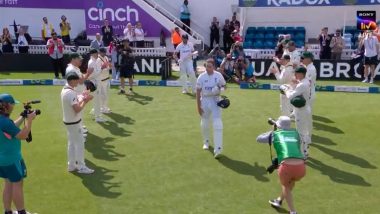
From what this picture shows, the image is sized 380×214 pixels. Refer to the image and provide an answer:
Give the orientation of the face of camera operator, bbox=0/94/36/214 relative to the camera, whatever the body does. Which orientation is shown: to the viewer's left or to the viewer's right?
to the viewer's right

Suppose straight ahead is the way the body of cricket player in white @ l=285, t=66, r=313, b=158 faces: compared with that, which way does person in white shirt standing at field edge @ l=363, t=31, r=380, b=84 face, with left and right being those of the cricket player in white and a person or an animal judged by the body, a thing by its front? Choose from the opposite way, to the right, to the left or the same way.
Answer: to the left

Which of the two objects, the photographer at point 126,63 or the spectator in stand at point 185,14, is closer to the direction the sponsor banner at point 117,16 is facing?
the photographer

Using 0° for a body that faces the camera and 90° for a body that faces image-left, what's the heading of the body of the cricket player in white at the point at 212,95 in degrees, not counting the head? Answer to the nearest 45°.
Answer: approximately 0°

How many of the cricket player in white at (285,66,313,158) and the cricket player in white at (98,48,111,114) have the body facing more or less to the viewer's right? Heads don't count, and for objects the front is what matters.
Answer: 1

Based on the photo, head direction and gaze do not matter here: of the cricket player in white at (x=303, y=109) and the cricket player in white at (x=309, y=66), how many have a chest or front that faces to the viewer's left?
2

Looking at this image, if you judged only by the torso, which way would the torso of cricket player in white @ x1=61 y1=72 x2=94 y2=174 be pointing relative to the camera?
to the viewer's right

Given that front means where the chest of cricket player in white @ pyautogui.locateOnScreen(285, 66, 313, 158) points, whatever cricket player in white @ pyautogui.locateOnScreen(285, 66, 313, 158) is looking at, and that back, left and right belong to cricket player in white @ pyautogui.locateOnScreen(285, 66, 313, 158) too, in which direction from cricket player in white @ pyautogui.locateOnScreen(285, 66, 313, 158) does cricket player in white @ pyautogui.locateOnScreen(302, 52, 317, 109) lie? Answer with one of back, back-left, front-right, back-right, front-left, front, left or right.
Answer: right

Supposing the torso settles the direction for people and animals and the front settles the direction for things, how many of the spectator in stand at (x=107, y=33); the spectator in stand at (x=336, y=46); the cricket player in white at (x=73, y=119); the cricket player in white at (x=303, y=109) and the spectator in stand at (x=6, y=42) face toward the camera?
3

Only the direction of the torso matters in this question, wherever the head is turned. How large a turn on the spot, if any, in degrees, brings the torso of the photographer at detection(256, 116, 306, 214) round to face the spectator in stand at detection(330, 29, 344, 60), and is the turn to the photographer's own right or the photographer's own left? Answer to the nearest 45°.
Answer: approximately 45° to the photographer's own right

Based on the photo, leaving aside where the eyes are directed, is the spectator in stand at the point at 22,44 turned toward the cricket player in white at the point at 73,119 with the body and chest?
yes
